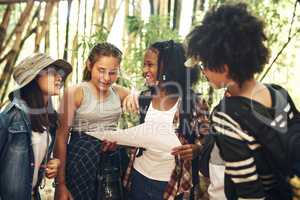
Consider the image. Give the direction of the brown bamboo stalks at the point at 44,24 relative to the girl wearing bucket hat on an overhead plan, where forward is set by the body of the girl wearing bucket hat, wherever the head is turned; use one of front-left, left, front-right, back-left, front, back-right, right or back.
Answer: back-left

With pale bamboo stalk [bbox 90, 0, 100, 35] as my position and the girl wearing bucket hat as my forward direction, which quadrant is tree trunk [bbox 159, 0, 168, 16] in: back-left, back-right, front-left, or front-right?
back-left

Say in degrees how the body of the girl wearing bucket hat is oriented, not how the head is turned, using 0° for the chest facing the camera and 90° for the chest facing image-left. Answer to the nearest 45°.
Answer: approximately 315°

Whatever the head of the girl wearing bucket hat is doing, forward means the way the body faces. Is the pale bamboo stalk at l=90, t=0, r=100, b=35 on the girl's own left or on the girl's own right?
on the girl's own left

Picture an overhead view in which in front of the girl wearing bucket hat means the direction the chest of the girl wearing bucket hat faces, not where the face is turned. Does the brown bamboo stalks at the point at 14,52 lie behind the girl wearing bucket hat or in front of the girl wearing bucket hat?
behind

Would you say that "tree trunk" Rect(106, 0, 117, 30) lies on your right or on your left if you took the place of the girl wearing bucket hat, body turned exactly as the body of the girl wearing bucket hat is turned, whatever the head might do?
on your left

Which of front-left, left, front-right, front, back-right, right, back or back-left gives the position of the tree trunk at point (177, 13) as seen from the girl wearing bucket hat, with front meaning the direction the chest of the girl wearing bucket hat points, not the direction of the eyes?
left
